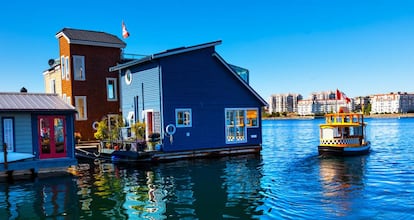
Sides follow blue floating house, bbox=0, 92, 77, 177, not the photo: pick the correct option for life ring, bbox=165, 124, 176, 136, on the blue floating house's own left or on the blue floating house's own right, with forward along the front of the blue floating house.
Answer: on the blue floating house's own left

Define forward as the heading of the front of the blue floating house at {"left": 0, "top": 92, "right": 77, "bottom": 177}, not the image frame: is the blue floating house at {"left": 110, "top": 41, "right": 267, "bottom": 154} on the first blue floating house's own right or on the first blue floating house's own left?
on the first blue floating house's own left

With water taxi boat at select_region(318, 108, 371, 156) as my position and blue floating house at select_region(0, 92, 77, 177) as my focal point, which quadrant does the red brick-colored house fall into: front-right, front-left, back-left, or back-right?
front-right

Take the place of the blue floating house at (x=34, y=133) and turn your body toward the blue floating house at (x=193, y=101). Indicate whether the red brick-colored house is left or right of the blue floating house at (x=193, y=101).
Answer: left

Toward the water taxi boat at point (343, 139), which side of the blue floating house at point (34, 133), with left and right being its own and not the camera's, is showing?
left

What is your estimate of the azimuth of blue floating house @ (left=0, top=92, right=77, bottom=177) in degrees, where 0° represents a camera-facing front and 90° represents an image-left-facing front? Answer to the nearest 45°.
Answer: approximately 0°

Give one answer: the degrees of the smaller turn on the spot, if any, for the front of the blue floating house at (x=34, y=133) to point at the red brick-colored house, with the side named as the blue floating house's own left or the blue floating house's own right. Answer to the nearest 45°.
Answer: approximately 180°
